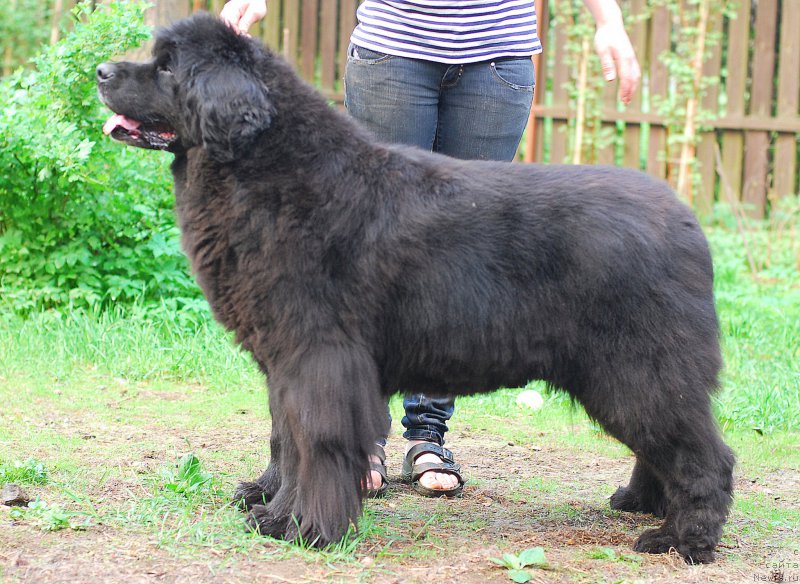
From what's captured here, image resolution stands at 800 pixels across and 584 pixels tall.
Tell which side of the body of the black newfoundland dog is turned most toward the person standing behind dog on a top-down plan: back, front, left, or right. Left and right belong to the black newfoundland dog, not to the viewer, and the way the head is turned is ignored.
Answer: right

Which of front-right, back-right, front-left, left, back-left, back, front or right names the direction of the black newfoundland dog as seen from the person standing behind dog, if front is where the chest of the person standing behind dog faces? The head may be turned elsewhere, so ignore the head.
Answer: front

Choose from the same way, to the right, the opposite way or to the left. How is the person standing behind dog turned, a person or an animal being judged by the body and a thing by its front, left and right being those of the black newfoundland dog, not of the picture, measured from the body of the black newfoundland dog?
to the left

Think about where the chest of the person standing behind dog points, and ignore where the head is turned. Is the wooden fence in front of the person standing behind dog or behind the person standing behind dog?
behind

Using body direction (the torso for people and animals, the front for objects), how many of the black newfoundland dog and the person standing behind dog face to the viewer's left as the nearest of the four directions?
1

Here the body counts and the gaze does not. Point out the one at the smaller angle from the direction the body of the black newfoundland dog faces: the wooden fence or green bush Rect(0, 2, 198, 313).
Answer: the green bush

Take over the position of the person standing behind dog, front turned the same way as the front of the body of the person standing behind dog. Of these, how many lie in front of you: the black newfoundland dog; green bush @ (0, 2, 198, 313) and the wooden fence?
1

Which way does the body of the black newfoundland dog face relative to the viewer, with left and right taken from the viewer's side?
facing to the left of the viewer

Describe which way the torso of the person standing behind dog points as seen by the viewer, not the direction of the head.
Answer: toward the camera
